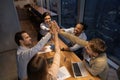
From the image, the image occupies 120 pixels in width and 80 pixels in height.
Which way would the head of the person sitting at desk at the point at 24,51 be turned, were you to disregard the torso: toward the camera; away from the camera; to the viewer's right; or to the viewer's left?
to the viewer's right

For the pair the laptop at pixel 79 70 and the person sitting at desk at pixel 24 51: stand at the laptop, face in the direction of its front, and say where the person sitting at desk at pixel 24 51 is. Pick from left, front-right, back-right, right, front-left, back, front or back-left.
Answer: back

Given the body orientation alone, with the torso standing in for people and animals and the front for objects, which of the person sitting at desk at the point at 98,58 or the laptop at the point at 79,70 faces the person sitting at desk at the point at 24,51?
the person sitting at desk at the point at 98,58

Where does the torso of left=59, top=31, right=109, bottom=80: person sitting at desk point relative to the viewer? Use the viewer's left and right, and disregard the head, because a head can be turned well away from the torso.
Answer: facing to the left of the viewer

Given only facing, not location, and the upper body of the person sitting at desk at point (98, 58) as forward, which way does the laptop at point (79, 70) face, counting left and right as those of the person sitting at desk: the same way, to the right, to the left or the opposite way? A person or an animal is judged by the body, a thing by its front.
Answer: the opposite way

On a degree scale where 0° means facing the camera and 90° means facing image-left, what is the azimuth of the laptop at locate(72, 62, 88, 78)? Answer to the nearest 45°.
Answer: approximately 270°

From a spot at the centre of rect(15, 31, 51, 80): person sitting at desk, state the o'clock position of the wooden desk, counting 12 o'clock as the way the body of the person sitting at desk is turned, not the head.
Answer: The wooden desk is roughly at 12 o'clock from the person sitting at desk.

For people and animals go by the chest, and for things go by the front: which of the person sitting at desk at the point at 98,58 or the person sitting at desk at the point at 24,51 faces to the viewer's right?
the person sitting at desk at the point at 24,51

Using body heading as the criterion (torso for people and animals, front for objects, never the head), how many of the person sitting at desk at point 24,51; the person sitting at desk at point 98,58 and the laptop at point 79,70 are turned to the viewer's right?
2

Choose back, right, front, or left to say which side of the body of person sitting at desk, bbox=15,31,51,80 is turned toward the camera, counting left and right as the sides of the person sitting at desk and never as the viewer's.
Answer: right
